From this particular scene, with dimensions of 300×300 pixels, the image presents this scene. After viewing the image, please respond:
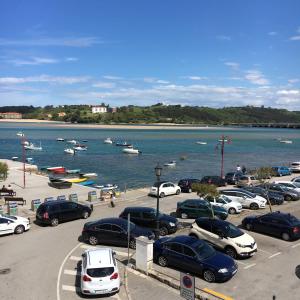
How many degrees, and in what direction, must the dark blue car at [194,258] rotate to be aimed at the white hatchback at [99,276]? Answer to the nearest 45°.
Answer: approximately 90° to its right

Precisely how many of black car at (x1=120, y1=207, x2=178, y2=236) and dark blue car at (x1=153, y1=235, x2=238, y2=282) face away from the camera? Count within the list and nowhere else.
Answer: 0

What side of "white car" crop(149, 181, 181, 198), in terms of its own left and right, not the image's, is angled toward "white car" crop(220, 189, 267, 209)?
right

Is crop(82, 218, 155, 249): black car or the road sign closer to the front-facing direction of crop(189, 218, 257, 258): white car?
the road sign
